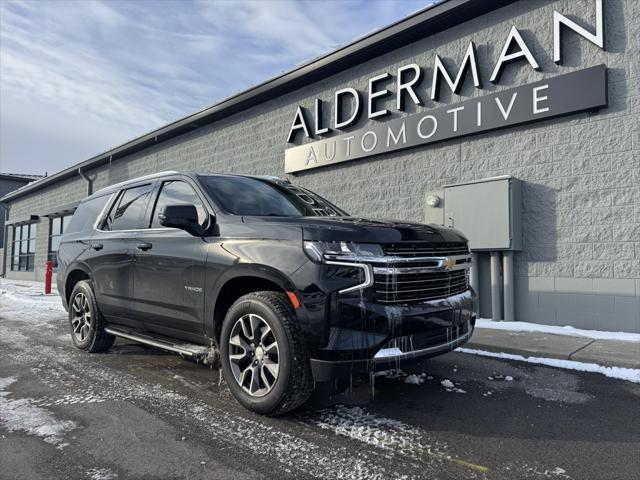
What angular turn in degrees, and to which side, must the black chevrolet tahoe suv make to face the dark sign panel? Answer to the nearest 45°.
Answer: approximately 90° to its left

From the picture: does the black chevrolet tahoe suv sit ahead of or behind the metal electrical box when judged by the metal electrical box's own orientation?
ahead

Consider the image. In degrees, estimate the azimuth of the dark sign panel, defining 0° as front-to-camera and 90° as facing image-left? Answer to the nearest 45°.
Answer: approximately 45°

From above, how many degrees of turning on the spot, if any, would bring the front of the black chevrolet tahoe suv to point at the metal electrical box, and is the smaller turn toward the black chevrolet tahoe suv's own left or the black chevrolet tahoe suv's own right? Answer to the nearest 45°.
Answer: approximately 90° to the black chevrolet tahoe suv's own left
